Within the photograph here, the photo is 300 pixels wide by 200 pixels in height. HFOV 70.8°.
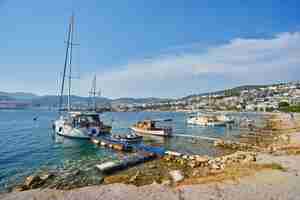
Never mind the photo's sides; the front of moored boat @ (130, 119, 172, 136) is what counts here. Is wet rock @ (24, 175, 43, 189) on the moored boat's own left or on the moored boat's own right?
on the moored boat's own left

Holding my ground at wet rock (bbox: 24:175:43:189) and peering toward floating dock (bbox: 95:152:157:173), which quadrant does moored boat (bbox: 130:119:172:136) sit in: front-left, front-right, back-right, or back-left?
front-left

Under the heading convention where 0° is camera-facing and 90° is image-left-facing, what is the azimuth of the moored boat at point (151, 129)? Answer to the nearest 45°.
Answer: approximately 90°

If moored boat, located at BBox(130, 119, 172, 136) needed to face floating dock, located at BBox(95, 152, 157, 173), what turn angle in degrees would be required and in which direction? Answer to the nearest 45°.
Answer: approximately 90° to its left
